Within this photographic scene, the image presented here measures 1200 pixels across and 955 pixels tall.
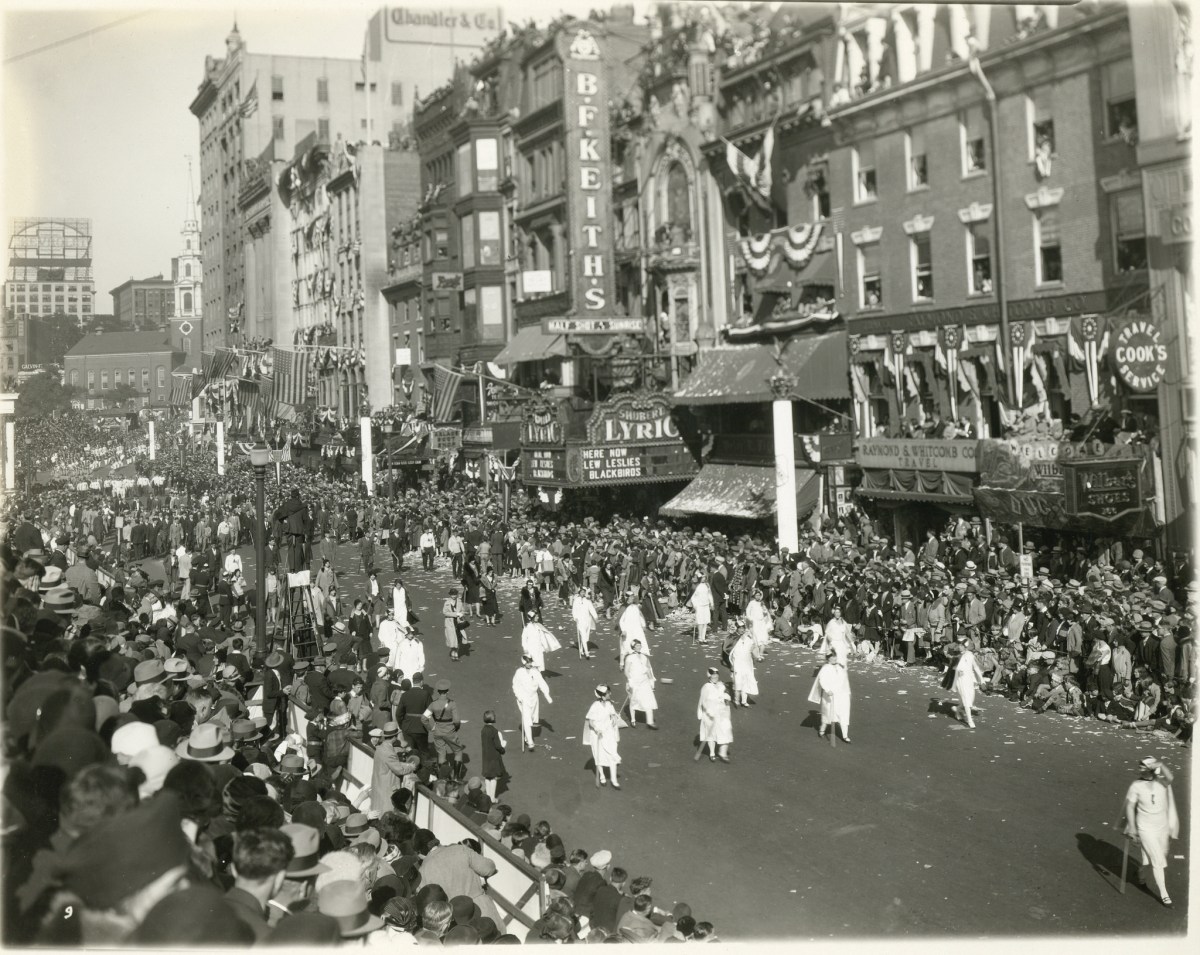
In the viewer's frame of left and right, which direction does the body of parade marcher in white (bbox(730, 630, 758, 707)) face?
facing the viewer and to the right of the viewer

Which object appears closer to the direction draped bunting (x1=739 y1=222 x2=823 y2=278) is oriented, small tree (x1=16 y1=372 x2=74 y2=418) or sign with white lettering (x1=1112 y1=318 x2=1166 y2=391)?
the small tree

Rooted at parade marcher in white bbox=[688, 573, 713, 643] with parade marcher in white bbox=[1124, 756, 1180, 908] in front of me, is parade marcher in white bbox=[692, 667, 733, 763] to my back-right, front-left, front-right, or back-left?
front-right

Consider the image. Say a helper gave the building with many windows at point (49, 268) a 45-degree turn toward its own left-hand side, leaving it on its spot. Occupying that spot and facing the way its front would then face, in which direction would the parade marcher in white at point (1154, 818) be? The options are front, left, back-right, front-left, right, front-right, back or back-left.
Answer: front

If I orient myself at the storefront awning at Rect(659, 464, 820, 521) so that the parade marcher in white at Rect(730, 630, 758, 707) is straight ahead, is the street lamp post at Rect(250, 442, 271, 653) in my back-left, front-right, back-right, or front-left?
front-right

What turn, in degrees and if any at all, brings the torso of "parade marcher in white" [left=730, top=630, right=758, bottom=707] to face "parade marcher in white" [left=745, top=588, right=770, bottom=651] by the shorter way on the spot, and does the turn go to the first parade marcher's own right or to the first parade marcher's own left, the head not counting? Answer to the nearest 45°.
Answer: approximately 135° to the first parade marcher's own left

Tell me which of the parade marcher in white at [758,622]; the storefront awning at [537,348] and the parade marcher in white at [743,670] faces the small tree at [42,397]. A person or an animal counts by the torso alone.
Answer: the storefront awning

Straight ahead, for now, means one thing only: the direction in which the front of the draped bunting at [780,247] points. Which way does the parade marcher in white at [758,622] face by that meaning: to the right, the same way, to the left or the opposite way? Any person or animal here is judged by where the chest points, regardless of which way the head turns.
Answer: to the left

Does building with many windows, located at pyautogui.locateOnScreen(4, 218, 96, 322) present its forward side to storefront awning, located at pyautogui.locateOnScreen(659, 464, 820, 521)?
yes

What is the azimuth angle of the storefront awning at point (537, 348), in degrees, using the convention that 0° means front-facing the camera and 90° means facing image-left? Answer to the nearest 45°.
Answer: approximately 45°

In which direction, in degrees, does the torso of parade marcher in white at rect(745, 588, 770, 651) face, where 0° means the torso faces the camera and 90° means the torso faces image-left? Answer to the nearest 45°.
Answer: approximately 315°

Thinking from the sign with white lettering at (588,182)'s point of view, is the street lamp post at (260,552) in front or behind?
in front

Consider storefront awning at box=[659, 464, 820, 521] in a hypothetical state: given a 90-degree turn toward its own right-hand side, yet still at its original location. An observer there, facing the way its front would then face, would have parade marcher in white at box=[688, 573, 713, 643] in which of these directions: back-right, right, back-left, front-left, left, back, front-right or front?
back-left

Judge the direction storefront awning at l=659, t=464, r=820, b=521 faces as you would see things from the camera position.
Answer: facing the viewer and to the left of the viewer

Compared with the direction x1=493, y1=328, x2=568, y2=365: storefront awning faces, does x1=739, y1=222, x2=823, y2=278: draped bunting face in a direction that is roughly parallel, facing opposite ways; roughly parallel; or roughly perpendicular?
roughly parallel

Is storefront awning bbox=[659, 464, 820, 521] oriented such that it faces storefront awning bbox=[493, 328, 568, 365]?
no

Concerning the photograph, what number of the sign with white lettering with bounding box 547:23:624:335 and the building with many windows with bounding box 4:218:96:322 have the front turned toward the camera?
2

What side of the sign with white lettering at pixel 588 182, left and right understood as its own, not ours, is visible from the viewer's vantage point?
front

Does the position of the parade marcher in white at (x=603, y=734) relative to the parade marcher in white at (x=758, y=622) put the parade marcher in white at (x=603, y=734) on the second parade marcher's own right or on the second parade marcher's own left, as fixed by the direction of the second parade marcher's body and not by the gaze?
on the second parade marcher's own right

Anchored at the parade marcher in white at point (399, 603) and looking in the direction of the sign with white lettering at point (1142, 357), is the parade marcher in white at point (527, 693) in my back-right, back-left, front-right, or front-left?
front-right

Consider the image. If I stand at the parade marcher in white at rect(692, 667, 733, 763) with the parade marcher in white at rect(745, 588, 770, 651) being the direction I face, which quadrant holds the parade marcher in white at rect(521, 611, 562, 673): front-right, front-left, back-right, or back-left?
front-left

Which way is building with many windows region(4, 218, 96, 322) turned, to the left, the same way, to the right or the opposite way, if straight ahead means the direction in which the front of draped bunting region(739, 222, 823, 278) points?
to the left
